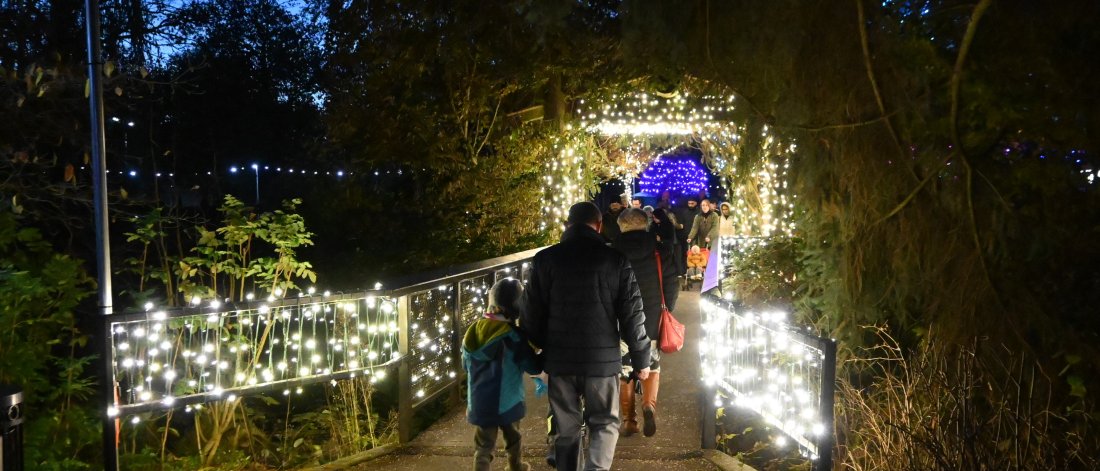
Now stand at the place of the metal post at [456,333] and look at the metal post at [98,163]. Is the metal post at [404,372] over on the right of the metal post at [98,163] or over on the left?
left

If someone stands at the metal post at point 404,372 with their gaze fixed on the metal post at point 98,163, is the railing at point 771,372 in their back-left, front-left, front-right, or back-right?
back-left

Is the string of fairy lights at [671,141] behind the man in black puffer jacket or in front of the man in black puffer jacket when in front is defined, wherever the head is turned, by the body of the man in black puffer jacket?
in front

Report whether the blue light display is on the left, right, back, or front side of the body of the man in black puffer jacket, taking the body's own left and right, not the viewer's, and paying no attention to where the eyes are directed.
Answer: front

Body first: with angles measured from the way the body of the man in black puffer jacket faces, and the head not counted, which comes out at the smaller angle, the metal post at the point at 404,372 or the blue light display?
the blue light display

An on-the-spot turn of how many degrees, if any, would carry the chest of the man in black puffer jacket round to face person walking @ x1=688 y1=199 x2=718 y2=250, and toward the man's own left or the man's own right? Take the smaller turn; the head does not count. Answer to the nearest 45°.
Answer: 0° — they already face them

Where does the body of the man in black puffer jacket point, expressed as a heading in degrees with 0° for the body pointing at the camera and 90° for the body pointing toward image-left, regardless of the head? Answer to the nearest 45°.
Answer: approximately 180°

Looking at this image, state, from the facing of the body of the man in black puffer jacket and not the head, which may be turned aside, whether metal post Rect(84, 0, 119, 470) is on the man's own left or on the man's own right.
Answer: on the man's own left

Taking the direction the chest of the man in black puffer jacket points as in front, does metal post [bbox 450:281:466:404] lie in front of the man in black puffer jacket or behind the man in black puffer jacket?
in front

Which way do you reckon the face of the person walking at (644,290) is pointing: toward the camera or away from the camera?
away from the camera

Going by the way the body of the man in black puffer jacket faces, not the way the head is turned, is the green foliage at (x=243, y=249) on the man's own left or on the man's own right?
on the man's own left

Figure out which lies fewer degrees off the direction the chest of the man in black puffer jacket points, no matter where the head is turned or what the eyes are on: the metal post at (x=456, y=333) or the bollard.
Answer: the metal post

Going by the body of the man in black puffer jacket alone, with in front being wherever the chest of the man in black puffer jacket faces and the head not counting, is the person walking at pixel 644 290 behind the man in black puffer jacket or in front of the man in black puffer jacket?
in front
